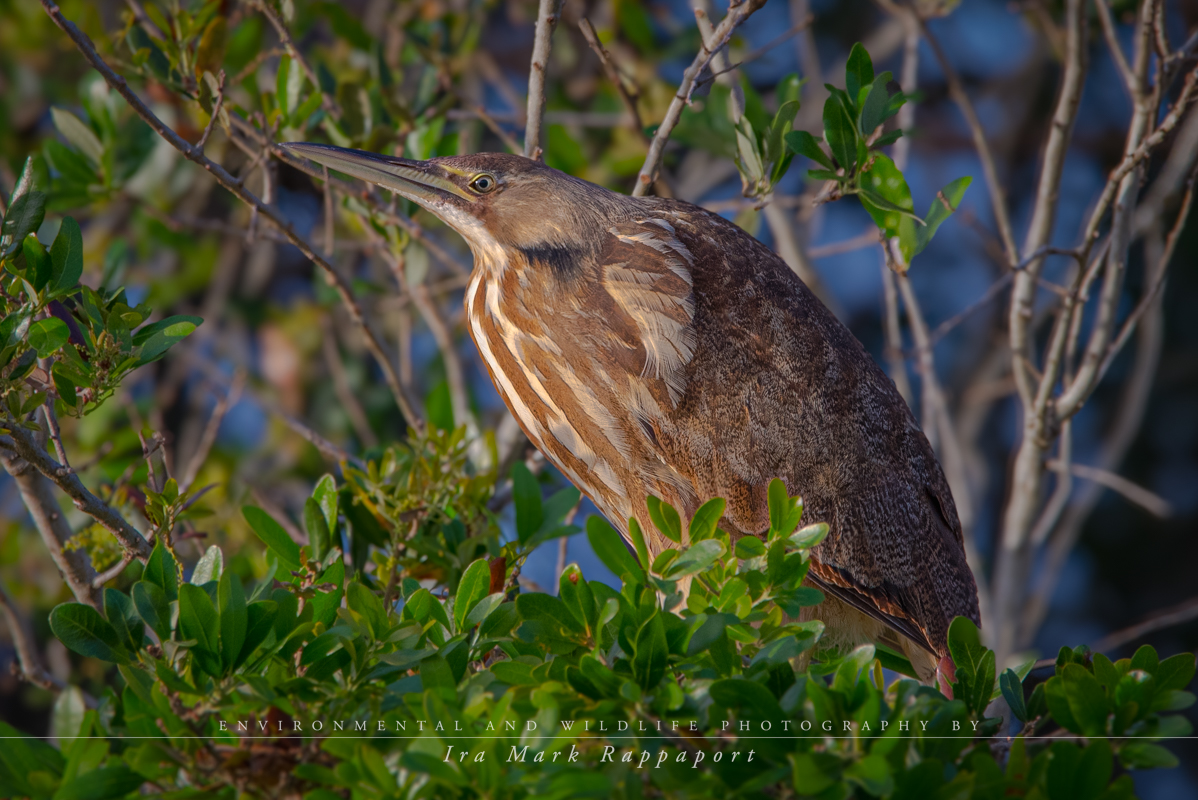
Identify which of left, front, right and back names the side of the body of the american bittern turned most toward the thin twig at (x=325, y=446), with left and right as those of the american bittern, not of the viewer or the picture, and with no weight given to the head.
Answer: front

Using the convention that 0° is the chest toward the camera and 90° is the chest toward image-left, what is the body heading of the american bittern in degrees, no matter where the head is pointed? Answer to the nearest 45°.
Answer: approximately 90°

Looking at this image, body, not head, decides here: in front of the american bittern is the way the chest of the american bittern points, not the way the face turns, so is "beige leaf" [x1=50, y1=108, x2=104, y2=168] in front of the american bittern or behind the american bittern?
in front

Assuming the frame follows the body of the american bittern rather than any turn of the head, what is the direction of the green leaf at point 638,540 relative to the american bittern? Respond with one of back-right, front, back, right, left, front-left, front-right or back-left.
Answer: left

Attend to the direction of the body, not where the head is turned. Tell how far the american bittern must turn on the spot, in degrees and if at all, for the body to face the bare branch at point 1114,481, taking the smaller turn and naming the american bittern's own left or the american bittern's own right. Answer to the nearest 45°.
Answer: approximately 135° to the american bittern's own right

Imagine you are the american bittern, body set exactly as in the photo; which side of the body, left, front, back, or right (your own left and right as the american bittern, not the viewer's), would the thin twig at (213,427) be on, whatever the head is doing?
front
